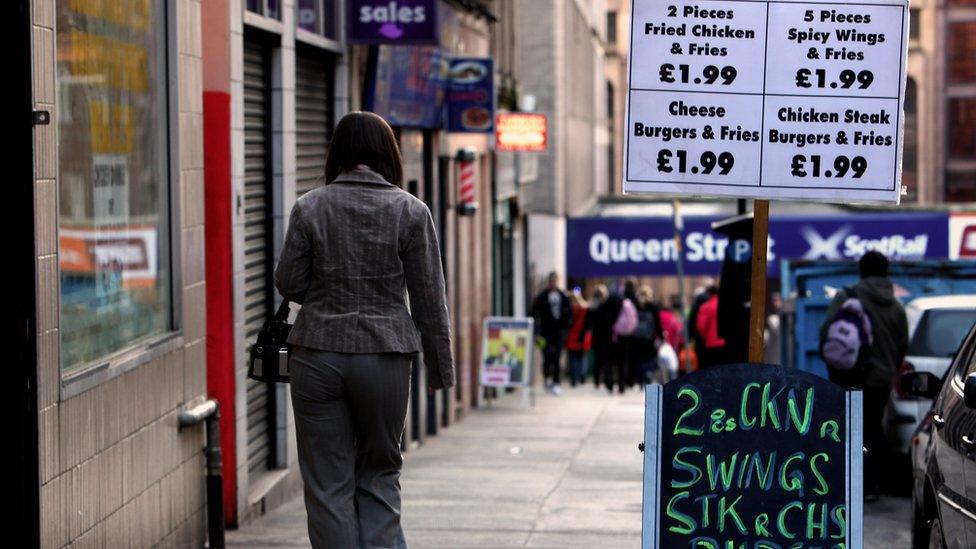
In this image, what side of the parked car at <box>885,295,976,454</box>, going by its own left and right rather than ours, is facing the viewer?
back

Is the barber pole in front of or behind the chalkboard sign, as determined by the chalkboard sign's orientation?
behind

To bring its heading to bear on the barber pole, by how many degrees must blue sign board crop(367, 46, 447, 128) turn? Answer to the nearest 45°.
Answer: approximately 180°

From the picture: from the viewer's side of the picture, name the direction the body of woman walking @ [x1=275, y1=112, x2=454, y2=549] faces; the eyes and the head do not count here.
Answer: away from the camera

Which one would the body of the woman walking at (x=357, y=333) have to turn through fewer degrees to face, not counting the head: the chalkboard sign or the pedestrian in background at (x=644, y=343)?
the pedestrian in background

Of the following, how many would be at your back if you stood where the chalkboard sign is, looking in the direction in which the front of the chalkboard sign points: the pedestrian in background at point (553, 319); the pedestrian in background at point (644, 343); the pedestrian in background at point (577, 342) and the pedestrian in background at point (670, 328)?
4

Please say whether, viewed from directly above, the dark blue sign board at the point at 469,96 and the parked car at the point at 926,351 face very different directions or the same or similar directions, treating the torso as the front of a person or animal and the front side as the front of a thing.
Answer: very different directions

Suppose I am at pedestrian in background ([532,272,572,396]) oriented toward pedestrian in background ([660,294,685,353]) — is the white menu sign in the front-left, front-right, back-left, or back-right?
back-right

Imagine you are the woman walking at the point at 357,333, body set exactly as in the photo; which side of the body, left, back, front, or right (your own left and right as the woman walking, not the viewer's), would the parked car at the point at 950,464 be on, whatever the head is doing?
right

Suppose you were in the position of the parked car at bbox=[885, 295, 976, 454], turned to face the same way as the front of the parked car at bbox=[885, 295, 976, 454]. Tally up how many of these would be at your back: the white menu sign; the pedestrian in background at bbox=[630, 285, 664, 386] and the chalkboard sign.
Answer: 2

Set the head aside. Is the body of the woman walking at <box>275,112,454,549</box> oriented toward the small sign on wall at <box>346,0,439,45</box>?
yes
